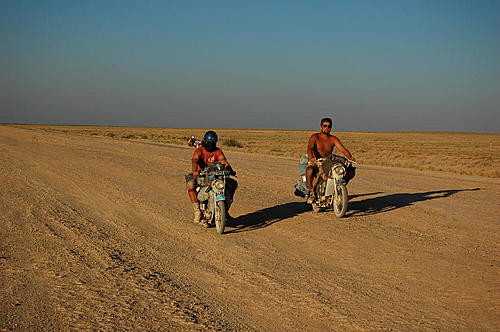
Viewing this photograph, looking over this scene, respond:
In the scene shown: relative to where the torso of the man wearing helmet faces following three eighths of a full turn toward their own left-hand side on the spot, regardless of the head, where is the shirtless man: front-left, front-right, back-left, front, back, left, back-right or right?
front-right

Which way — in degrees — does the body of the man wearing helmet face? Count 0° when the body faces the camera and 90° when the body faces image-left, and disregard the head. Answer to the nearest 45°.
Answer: approximately 315°
